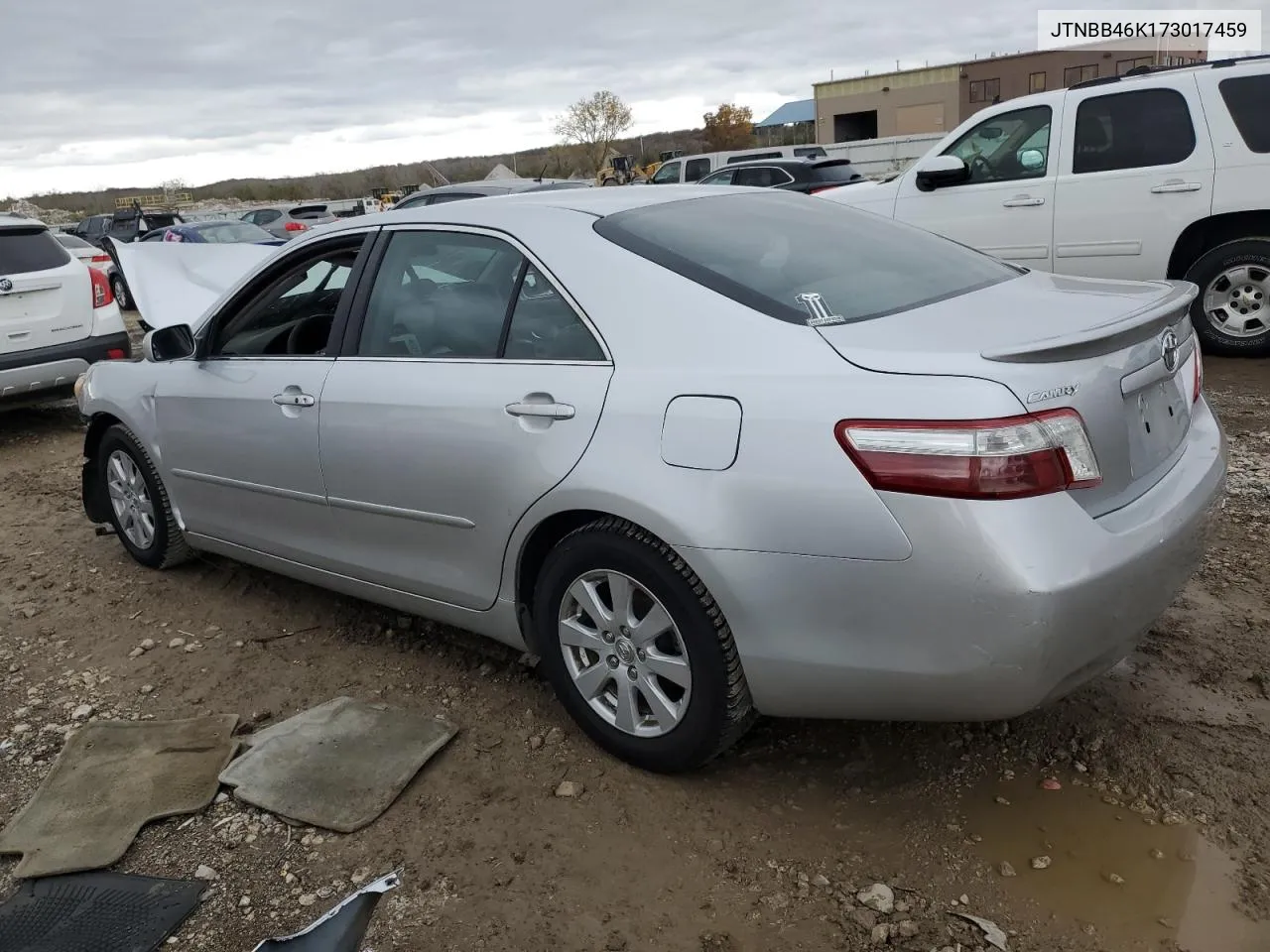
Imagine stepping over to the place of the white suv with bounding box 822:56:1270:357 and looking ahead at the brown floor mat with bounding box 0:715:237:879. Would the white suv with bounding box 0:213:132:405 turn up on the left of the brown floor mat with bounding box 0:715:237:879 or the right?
right

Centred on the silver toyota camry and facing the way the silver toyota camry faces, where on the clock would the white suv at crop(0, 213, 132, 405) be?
The white suv is roughly at 12 o'clock from the silver toyota camry.

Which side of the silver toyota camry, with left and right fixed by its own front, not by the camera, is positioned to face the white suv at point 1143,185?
right

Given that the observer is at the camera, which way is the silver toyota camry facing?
facing away from the viewer and to the left of the viewer

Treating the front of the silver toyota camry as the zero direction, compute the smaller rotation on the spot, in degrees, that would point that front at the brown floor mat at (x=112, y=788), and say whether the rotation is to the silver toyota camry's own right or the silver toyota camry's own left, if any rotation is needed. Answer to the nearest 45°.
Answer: approximately 45° to the silver toyota camry's own left

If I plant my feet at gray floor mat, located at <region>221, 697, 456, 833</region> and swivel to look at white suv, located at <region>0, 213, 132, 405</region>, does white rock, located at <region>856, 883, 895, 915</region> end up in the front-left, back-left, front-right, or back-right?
back-right

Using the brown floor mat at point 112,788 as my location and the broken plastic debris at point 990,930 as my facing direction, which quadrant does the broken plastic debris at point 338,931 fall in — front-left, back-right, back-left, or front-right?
front-right

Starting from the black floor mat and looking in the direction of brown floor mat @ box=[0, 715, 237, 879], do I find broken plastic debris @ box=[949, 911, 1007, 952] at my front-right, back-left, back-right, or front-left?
back-right

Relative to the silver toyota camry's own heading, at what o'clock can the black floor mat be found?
The black floor mat is roughly at 10 o'clock from the silver toyota camry.

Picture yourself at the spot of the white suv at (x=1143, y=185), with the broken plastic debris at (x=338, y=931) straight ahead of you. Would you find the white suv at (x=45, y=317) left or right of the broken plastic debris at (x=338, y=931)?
right

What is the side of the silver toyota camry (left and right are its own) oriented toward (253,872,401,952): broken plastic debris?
left
